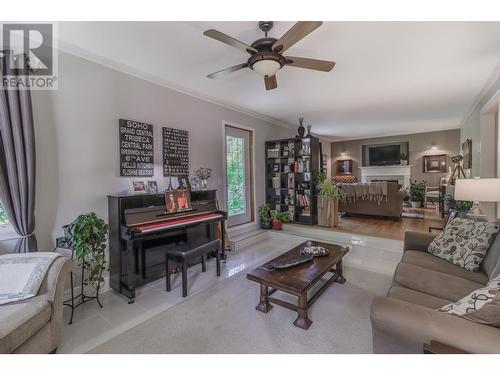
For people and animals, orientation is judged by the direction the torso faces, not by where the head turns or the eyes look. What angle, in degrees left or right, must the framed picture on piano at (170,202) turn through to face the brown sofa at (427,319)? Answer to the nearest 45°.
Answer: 0° — it already faces it

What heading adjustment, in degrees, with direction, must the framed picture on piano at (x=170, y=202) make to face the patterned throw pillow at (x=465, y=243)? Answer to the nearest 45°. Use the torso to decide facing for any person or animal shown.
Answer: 0° — it already faces it

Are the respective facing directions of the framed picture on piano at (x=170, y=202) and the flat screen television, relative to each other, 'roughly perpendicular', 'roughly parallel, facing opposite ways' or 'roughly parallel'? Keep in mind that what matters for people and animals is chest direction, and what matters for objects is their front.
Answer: roughly perpendicular

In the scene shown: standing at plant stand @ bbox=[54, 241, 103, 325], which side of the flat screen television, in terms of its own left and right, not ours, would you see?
front

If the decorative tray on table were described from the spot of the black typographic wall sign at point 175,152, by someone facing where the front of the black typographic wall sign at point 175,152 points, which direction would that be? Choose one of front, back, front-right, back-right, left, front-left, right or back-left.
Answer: front

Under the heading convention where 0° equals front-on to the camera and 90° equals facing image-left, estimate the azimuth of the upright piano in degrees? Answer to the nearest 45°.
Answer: approximately 315°

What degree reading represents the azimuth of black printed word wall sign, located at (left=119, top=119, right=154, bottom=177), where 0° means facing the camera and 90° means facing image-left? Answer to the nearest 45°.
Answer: approximately 315°

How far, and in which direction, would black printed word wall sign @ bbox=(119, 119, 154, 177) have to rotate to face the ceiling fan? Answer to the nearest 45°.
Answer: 0° — it already faces it

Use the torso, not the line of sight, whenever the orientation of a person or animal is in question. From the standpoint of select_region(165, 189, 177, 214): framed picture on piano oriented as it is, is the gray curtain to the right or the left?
on its right

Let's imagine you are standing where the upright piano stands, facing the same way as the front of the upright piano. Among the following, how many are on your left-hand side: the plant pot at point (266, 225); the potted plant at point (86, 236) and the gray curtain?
1
